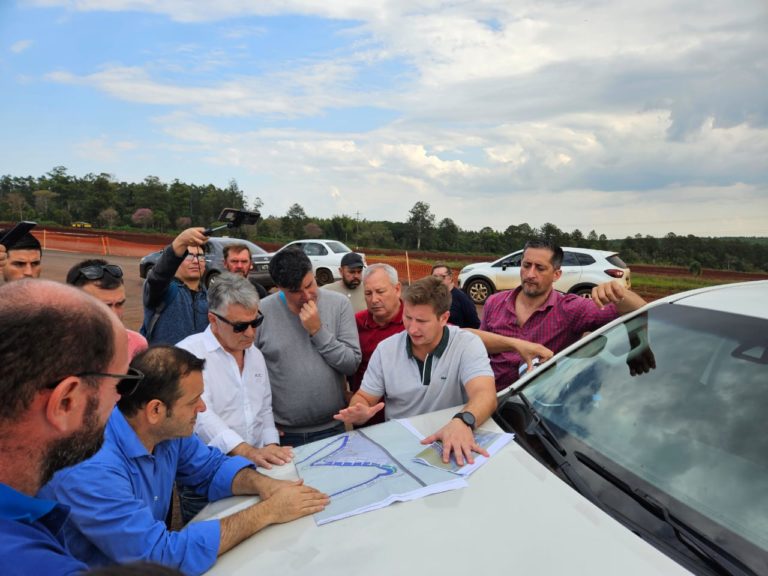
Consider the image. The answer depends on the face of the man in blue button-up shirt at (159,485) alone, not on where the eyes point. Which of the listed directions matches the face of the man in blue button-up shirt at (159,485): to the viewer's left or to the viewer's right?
to the viewer's right

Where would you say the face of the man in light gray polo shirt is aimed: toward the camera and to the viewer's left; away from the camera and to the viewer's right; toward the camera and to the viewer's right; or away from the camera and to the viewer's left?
toward the camera and to the viewer's left

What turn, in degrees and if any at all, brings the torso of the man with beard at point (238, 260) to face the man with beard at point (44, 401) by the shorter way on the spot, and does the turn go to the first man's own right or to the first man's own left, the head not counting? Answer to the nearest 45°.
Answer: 0° — they already face them

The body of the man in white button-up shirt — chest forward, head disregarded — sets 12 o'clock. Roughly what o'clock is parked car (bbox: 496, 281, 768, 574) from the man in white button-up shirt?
The parked car is roughly at 12 o'clock from the man in white button-up shirt.

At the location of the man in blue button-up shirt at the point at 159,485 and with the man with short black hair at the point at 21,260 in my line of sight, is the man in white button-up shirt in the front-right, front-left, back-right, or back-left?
front-right

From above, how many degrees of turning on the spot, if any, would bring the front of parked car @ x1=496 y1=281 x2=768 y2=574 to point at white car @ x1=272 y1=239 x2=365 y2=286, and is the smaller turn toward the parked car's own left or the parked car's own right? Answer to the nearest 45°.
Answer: approximately 90° to the parked car's own right

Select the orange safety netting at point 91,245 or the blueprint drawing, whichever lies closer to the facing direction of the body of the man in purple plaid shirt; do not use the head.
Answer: the blueprint drawing

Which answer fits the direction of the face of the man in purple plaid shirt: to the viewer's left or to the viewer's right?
to the viewer's left

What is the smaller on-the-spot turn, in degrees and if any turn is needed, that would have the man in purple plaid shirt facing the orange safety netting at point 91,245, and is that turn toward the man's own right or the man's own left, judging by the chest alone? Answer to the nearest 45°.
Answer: approximately 90° to the man's own right

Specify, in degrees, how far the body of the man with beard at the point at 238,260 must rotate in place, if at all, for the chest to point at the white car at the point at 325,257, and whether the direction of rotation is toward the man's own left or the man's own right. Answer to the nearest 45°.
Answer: approximately 180°

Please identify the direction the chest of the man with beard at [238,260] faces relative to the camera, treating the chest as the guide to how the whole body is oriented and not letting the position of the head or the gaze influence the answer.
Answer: toward the camera

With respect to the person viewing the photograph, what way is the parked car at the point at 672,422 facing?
facing the viewer and to the left of the viewer
